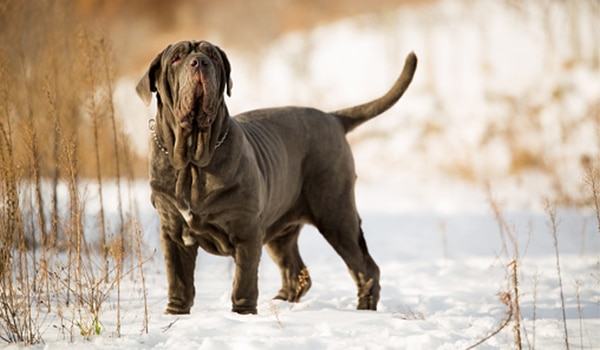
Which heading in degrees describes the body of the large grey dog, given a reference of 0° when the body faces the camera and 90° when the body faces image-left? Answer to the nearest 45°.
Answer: approximately 45°
